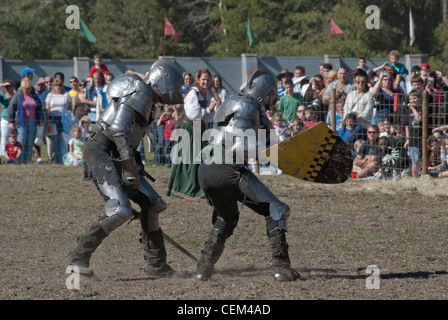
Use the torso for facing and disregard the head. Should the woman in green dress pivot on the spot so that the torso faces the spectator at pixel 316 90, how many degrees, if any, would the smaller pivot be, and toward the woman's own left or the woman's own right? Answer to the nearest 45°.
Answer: approximately 90° to the woman's own left

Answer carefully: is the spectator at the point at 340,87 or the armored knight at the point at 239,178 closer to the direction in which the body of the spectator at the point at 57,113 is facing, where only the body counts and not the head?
the armored knight

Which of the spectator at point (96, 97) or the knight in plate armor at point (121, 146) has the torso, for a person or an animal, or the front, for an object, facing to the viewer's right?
the knight in plate armor

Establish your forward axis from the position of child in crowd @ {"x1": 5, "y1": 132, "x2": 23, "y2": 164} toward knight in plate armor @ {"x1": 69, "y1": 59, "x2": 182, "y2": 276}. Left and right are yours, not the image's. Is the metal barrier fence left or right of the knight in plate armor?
left

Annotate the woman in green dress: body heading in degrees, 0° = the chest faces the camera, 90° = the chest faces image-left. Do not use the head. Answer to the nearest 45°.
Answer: approximately 315°

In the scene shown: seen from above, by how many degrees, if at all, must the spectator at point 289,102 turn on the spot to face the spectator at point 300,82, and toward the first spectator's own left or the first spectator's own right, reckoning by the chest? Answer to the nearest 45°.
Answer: approximately 180°

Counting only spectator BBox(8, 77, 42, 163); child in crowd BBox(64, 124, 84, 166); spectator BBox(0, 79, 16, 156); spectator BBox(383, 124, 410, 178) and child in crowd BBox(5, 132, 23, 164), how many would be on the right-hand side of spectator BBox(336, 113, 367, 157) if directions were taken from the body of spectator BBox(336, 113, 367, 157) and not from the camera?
4

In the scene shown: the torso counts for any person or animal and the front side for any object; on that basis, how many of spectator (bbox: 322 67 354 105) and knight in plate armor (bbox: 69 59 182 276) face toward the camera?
1

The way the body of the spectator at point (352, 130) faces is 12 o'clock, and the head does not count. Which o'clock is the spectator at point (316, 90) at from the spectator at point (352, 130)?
the spectator at point (316, 90) is roughly at 5 o'clock from the spectator at point (352, 130).
